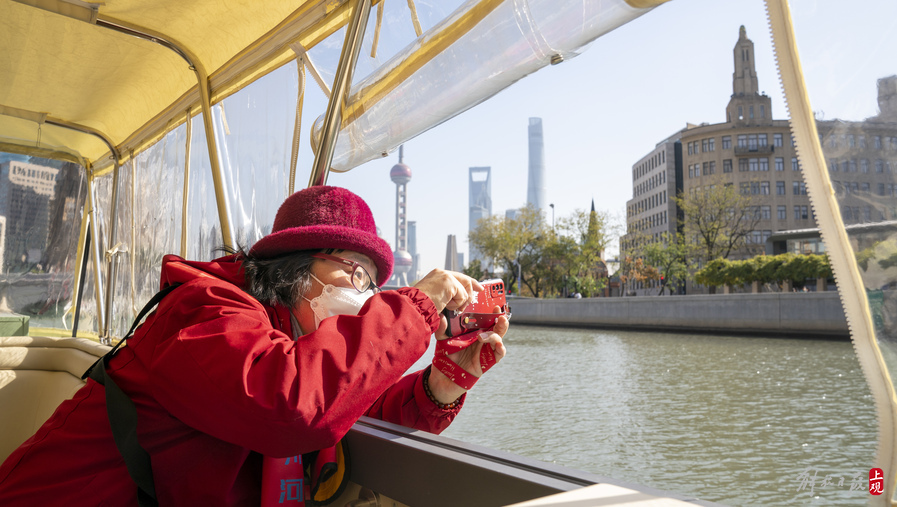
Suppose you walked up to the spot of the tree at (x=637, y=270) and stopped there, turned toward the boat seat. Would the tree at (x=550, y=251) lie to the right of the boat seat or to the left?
right

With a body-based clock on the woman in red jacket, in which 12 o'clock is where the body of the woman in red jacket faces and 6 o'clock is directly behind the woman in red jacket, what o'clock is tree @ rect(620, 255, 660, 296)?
The tree is roughly at 10 o'clock from the woman in red jacket.

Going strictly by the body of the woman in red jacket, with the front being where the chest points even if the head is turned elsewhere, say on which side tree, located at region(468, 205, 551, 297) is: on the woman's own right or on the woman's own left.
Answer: on the woman's own left

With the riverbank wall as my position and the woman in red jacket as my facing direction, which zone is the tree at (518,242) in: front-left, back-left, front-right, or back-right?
back-right

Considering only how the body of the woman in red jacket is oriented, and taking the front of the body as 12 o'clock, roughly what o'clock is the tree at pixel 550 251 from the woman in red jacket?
The tree is roughly at 10 o'clock from the woman in red jacket.

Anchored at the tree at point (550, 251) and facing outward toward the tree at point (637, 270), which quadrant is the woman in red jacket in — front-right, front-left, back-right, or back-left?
back-right

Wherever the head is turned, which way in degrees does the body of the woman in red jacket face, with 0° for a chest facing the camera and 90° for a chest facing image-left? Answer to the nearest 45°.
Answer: approximately 270°

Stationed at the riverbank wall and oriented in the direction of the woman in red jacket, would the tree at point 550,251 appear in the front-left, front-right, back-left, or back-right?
back-right

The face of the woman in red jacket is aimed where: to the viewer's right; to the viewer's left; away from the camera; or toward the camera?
to the viewer's right
